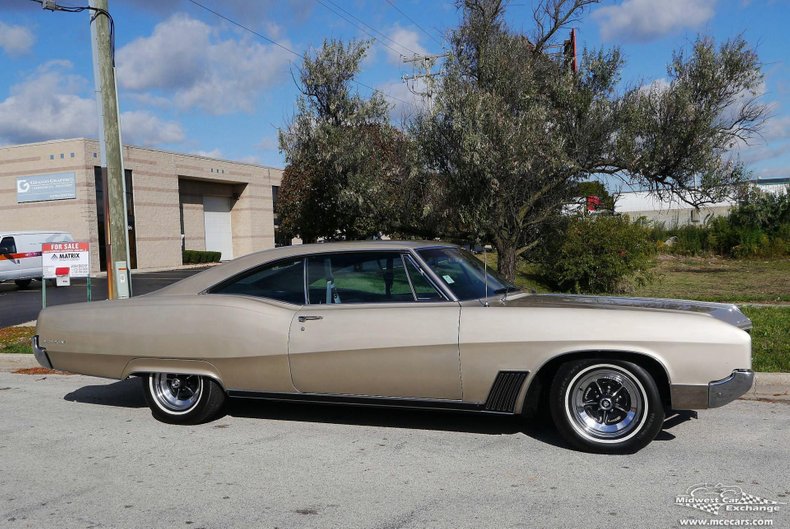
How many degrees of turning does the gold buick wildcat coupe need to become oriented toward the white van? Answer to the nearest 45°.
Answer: approximately 135° to its left

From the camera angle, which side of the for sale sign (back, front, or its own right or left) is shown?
front

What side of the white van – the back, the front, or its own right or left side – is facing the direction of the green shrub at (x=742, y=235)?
back

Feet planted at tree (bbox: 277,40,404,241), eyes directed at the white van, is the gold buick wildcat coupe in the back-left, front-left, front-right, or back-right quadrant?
back-left

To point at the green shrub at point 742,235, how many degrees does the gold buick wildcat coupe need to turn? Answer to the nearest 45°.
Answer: approximately 45° to its left

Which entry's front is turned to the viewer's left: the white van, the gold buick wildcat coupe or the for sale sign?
the white van

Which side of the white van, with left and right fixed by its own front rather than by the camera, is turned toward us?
left

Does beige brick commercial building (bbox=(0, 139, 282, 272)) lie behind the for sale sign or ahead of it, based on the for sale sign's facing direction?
behind

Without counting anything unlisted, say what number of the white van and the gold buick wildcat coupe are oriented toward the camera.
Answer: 0

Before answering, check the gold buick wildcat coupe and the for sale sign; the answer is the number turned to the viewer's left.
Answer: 0

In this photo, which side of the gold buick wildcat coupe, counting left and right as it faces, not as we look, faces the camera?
right

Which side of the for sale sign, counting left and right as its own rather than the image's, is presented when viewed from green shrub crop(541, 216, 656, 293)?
left

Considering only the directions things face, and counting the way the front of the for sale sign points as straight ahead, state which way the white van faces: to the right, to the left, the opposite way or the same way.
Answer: to the right

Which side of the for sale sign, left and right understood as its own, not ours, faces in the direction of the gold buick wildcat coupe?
front

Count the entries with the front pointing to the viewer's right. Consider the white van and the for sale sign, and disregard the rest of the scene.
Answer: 0

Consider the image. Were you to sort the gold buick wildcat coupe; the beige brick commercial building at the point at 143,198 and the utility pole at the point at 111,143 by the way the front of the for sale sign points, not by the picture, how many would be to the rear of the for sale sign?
1
